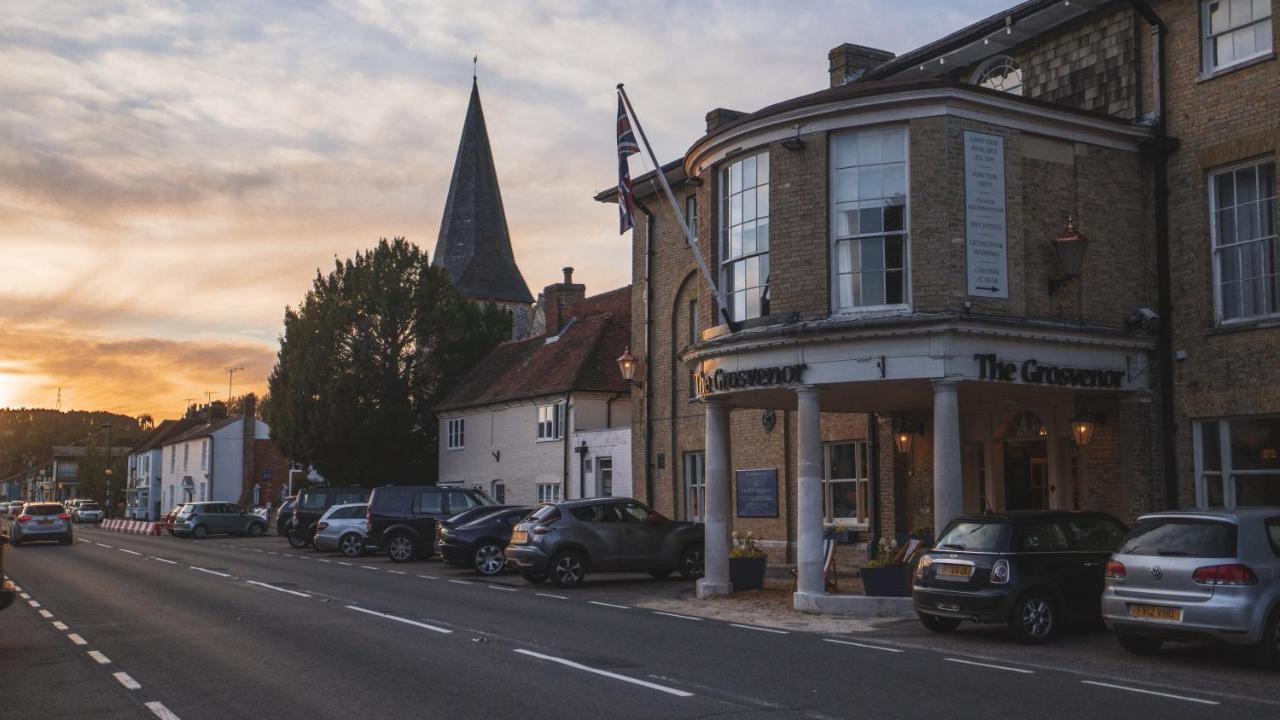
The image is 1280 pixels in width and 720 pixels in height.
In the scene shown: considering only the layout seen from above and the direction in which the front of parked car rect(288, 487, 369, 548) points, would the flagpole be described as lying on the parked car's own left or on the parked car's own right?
on the parked car's own right

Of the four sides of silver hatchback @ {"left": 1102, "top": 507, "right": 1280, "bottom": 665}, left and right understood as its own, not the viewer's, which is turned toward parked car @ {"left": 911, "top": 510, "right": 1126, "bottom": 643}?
left

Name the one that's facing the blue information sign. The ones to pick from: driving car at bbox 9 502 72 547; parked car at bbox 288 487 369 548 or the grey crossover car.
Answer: the grey crossover car

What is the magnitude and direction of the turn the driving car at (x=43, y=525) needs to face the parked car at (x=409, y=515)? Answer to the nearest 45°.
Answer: approximately 135° to its right

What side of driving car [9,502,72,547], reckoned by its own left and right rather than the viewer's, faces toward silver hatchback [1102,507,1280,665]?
back

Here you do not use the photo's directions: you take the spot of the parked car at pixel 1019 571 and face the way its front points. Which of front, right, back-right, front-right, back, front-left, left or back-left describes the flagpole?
left

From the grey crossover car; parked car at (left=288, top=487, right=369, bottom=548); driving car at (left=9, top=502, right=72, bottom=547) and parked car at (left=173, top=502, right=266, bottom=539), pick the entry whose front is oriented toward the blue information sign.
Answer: the grey crossover car

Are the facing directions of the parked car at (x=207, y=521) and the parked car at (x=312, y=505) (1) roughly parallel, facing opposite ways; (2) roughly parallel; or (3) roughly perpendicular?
roughly parallel

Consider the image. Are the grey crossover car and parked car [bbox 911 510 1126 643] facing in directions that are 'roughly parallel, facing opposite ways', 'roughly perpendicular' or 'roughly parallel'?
roughly parallel

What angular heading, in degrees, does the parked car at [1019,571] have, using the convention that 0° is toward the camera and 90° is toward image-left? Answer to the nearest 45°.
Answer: approximately 225°

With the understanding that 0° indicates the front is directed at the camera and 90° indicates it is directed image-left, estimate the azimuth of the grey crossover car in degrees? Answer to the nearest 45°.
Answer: approximately 225°

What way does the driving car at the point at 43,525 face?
away from the camera
